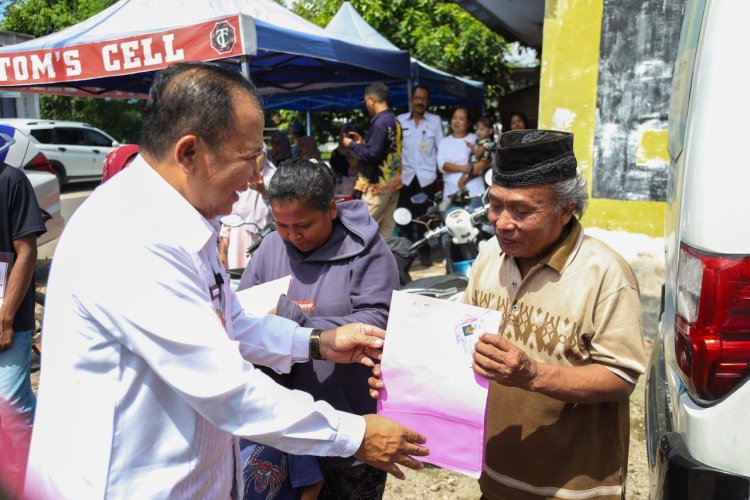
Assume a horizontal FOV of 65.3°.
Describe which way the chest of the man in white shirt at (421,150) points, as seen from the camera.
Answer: toward the camera

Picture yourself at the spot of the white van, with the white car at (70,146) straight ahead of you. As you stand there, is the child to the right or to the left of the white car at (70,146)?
right

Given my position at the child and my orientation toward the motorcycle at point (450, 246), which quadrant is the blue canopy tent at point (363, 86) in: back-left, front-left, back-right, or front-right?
back-right

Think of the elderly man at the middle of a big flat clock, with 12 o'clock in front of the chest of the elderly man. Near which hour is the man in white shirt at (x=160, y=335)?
The man in white shirt is roughly at 12 o'clock from the elderly man.

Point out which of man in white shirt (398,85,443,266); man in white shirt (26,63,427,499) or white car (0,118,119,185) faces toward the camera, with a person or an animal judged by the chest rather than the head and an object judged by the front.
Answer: man in white shirt (398,85,443,266)

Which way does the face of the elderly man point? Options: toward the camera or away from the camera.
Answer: toward the camera

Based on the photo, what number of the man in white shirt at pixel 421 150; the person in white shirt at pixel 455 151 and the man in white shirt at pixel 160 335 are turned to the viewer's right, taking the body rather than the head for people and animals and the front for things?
1

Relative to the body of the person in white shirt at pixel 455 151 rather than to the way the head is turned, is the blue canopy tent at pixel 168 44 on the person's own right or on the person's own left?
on the person's own right

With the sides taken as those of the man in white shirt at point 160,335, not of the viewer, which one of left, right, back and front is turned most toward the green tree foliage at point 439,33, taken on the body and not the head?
left

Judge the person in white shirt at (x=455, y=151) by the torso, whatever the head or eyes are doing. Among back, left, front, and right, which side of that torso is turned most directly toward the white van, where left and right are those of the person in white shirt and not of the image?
front

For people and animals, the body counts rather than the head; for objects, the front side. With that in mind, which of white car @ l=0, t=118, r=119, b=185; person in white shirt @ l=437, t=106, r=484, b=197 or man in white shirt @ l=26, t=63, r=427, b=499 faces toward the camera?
the person in white shirt

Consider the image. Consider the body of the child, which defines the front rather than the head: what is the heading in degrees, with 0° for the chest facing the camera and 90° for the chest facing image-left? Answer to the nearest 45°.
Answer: approximately 45°

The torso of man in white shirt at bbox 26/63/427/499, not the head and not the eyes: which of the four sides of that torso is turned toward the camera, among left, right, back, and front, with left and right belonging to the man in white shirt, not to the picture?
right

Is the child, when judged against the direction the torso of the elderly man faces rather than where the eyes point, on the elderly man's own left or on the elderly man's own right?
on the elderly man's own right

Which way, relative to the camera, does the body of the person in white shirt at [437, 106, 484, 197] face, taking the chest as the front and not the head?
toward the camera

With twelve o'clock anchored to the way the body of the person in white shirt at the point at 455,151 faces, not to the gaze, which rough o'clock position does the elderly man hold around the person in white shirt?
The elderly man is roughly at 12 o'clock from the person in white shirt.

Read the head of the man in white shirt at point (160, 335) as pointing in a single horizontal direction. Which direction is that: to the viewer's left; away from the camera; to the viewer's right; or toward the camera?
to the viewer's right
